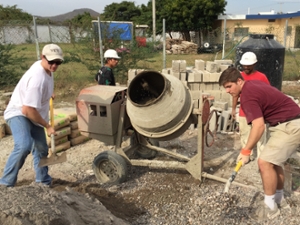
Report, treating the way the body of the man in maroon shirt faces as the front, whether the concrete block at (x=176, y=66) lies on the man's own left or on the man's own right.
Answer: on the man's own right

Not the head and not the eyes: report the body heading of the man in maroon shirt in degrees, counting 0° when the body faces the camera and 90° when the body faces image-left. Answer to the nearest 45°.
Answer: approximately 90°

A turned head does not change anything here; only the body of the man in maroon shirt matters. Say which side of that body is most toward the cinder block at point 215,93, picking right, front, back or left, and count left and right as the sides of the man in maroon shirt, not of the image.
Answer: right

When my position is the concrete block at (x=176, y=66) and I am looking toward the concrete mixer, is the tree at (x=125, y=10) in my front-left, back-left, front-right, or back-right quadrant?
back-right

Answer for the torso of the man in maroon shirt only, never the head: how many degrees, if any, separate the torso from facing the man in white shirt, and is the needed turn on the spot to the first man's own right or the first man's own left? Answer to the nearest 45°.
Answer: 0° — they already face them

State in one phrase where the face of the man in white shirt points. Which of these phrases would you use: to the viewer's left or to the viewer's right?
to the viewer's right

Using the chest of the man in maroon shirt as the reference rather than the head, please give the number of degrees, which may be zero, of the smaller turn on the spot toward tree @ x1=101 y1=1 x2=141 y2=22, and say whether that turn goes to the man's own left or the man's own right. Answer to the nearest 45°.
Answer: approximately 45° to the man's own right

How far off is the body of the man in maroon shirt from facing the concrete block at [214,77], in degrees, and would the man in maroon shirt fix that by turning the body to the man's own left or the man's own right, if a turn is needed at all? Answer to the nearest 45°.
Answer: approximately 90° to the man's own right

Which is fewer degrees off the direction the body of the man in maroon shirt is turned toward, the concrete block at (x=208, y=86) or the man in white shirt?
the man in white shirt

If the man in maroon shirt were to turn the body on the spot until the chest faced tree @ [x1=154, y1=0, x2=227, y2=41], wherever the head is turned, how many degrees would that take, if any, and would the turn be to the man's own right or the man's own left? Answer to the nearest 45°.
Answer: approximately 90° to the man's own right

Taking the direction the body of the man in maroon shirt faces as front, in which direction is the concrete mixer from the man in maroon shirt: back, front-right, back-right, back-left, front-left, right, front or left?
front
